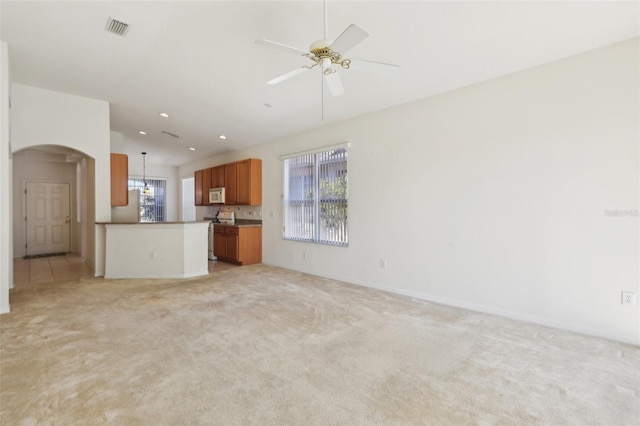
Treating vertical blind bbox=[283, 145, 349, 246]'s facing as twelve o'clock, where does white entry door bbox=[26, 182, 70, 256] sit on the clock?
The white entry door is roughly at 2 o'clock from the vertical blind.

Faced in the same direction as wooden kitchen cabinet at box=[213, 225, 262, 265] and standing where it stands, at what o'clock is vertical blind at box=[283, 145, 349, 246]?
The vertical blind is roughly at 9 o'clock from the wooden kitchen cabinet.

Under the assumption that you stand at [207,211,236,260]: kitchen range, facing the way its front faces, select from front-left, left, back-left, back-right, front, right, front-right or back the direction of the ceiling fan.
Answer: front-left

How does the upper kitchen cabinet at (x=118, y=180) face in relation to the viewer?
to the viewer's right

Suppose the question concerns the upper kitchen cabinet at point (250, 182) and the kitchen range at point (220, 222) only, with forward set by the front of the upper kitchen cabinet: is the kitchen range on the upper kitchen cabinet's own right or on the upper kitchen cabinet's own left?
on the upper kitchen cabinet's own right

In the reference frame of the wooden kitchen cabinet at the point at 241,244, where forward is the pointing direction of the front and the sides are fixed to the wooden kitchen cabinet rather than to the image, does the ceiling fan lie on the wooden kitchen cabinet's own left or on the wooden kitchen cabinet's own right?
on the wooden kitchen cabinet's own left

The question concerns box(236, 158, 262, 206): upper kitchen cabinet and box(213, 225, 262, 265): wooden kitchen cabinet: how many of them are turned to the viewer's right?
0

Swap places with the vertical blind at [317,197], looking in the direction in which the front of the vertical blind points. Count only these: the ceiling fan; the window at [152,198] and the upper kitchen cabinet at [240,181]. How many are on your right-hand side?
2

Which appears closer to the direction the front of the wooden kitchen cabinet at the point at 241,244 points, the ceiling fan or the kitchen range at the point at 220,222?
the ceiling fan

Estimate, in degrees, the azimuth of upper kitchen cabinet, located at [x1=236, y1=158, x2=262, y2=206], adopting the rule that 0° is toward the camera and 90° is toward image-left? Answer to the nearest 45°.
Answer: approximately 45°

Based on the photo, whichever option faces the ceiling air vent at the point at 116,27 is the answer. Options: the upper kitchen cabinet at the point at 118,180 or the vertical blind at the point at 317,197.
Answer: the vertical blind
